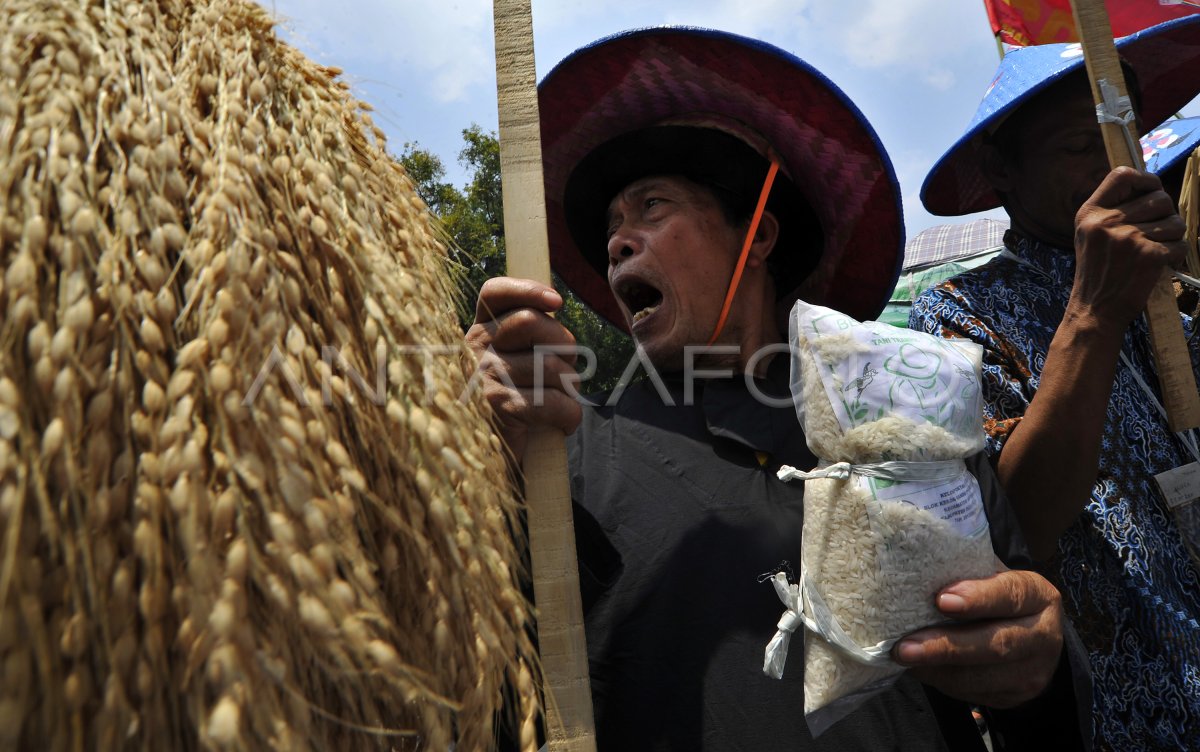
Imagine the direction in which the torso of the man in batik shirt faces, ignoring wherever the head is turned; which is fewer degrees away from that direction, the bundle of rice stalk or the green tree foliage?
the bundle of rice stalk

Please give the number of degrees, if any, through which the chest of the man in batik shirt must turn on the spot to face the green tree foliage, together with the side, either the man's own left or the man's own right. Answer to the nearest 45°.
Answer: approximately 180°

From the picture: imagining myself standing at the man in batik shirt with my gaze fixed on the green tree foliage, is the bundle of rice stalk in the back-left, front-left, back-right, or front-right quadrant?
back-left

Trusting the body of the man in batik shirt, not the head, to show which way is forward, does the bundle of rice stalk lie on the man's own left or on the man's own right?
on the man's own right
